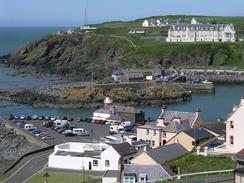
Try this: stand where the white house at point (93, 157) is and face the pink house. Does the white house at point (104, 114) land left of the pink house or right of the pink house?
left

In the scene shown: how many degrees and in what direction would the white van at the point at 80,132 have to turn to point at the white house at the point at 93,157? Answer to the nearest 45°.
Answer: approximately 90° to its right

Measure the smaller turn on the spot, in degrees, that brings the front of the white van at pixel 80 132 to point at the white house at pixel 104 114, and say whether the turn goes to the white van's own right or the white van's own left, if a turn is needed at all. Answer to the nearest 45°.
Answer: approximately 90° to the white van's own left

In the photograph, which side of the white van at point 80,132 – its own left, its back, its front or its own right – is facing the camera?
right

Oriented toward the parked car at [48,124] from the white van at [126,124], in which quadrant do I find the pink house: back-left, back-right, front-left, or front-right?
back-left

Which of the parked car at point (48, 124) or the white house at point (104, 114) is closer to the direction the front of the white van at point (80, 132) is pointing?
the white house

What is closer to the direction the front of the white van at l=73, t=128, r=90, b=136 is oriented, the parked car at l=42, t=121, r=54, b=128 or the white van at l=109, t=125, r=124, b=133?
the white van

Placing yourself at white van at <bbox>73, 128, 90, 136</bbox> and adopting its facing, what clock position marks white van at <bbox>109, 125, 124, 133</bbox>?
white van at <bbox>109, 125, 124, 133</bbox> is roughly at 12 o'clock from white van at <bbox>73, 128, 90, 136</bbox>.
